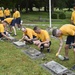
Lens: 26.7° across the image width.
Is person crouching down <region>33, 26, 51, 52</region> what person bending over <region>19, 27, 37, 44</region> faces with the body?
no

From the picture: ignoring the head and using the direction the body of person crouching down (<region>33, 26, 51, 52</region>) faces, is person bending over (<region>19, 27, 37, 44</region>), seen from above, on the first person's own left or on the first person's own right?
on the first person's own right

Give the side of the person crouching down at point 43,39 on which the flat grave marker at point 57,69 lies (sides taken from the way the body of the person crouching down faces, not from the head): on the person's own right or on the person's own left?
on the person's own left

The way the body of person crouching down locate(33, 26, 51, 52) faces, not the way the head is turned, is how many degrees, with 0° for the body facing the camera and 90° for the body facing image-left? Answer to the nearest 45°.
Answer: approximately 45°

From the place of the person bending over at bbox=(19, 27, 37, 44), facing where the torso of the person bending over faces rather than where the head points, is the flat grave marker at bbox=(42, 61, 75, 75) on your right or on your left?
on your left

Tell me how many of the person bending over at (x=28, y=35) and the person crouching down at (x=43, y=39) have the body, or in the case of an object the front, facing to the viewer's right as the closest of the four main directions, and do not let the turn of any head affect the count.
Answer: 0

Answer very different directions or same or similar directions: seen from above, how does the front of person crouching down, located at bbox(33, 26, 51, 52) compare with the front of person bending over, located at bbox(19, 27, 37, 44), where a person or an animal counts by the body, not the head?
same or similar directions
